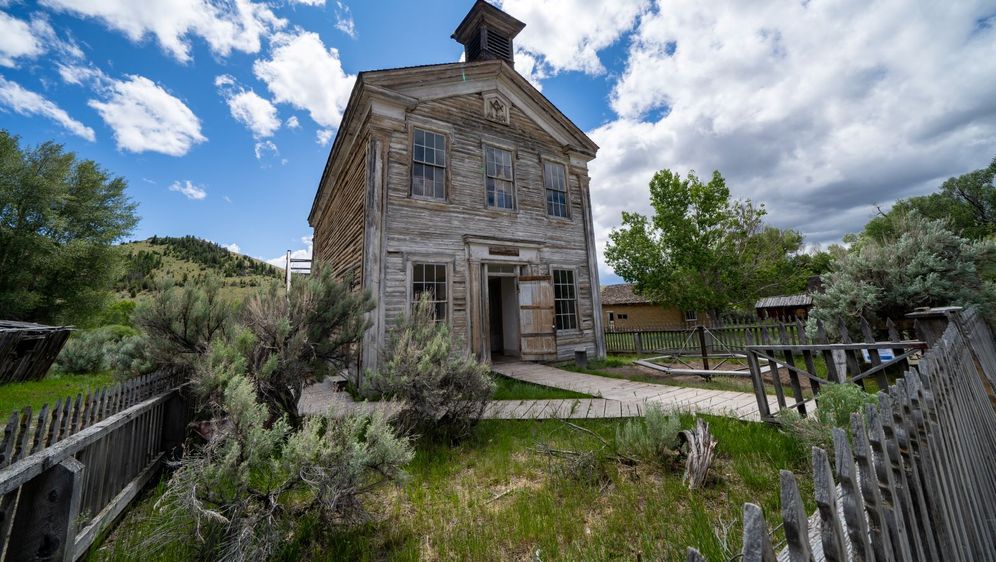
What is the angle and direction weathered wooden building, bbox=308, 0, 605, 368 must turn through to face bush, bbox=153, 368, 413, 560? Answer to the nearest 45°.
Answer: approximately 45° to its right

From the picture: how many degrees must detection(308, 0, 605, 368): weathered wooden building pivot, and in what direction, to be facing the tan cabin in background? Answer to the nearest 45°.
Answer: approximately 90° to its left

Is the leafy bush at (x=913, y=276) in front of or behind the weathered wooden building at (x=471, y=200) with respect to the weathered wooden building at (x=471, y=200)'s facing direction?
in front

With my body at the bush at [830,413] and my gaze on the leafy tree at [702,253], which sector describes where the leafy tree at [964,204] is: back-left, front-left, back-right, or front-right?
front-right

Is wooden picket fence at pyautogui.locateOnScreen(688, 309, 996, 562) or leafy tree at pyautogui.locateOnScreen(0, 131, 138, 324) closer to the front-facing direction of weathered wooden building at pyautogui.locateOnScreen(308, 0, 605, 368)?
the wooden picket fence

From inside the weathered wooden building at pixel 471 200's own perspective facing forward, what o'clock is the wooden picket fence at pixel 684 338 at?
The wooden picket fence is roughly at 10 o'clock from the weathered wooden building.

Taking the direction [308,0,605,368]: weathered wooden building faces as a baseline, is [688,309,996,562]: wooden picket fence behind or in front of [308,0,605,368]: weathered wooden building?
in front

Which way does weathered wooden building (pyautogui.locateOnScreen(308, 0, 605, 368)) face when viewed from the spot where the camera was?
facing the viewer and to the right of the viewer

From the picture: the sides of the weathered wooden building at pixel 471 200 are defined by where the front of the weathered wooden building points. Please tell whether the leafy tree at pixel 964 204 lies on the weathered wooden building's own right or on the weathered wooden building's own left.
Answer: on the weathered wooden building's own left

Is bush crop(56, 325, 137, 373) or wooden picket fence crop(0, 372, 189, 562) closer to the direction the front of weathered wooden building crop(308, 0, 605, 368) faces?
the wooden picket fence
